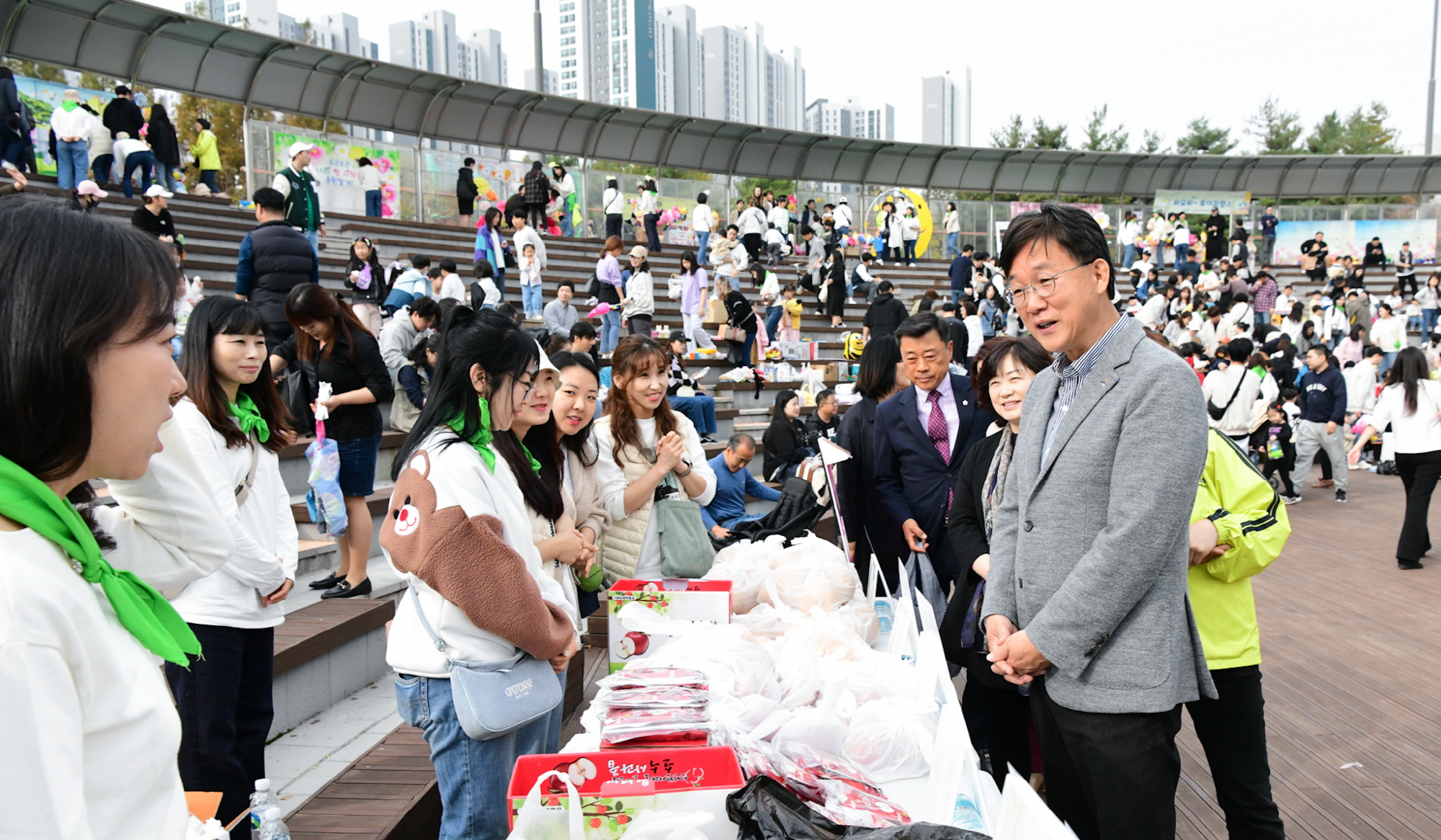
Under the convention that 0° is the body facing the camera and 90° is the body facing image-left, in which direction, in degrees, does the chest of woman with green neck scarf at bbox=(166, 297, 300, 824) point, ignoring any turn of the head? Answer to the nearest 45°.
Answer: approximately 315°

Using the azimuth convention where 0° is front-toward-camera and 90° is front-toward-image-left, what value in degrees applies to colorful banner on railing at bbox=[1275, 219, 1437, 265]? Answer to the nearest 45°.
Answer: approximately 0°

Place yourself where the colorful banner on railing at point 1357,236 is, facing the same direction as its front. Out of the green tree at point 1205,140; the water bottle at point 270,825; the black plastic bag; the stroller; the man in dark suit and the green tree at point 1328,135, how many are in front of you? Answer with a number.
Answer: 4

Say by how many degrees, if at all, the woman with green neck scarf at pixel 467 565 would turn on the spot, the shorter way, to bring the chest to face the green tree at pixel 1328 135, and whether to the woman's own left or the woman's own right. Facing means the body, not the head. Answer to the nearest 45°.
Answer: approximately 45° to the woman's own left

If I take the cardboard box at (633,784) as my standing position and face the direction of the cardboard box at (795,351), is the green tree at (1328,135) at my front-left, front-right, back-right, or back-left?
front-right

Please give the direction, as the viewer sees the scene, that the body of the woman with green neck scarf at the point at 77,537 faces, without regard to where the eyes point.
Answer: to the viewer's right

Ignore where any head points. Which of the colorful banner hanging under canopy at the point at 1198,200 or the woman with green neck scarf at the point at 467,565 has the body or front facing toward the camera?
the colorful banner hanging under canopy

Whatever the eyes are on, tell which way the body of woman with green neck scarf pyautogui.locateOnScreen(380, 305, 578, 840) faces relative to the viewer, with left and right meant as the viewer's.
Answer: facing to the right of the viewer

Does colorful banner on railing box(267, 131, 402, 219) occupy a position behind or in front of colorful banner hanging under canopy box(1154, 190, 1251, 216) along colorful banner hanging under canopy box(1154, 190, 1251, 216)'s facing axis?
in front

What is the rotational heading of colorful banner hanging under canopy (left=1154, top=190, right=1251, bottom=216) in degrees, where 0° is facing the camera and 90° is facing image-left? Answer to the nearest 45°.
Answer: approximately 0°

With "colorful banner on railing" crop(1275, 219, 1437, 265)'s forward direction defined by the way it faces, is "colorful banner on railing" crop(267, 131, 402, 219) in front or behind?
in front

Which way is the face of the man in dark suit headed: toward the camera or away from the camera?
toward the camera
